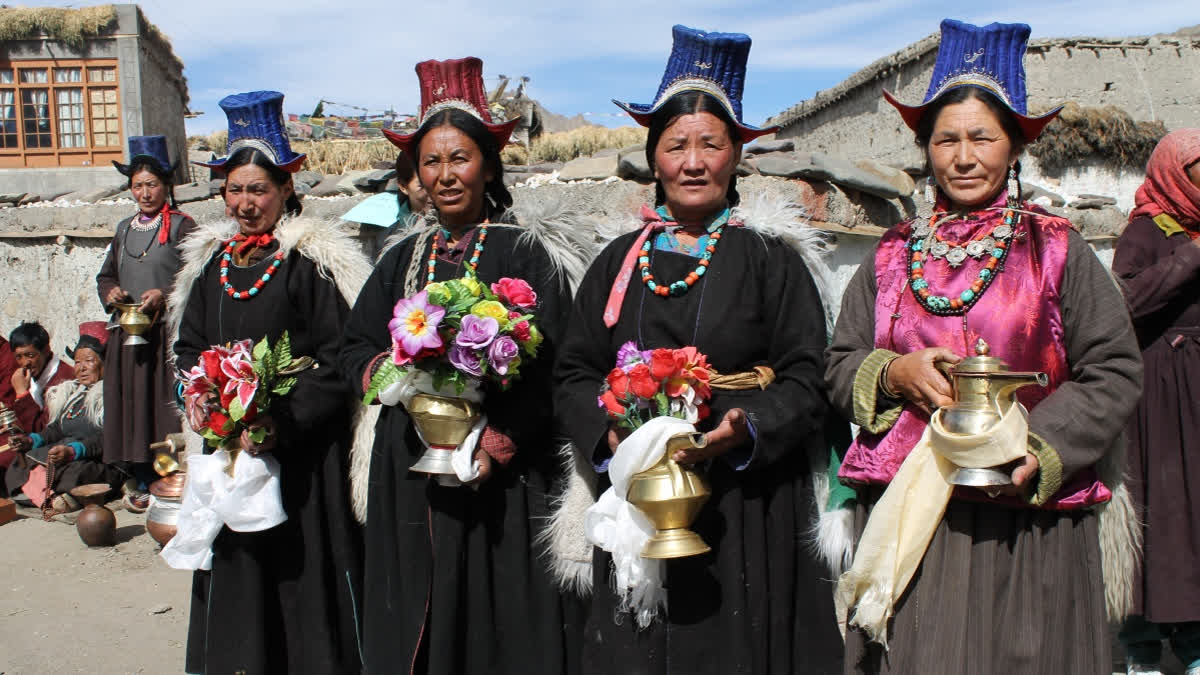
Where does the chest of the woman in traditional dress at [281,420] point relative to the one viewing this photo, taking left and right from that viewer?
facing the viewer and to the left of the viewer

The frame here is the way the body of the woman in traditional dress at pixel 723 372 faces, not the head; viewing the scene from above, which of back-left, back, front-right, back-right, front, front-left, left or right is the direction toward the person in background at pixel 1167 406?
back-left

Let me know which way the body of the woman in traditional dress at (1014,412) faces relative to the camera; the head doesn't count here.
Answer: toward the camera

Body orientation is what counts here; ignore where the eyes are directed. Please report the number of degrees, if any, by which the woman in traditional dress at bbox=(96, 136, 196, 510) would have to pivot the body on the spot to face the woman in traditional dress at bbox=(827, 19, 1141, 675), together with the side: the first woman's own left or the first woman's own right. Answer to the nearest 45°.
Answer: approximately 45° to the first woman's own left

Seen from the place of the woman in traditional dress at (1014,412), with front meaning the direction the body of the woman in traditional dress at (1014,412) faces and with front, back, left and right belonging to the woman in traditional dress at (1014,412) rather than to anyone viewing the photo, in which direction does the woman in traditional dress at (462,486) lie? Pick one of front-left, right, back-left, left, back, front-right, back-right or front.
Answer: right

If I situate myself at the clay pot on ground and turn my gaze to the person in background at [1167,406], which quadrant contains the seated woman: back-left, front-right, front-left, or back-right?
back-left

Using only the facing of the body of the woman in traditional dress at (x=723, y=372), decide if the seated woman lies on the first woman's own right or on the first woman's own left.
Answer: on the first woman's own right

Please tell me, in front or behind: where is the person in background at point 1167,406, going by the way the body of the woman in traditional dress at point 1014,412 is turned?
behind

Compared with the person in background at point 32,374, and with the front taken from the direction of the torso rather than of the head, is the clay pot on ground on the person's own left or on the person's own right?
on the person's own left

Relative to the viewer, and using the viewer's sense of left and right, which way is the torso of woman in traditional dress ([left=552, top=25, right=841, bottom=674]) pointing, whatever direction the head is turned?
facing the viewer

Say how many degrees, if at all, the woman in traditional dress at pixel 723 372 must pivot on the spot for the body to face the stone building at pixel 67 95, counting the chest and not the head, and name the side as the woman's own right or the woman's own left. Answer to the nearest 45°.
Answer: approximately 135° to the woman's own right
